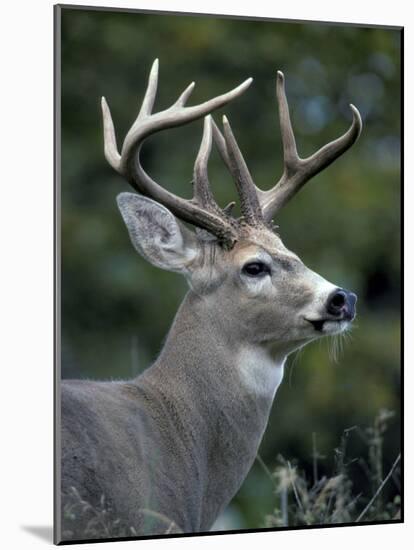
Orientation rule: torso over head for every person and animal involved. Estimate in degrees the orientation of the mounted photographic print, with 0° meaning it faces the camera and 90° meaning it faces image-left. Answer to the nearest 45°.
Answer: approximately 315°
